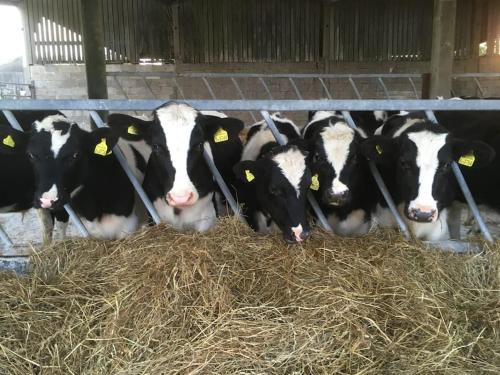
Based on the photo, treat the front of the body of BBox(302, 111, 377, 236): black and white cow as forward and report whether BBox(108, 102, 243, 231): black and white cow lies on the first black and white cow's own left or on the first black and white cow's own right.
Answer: on the first black and white cow's own right

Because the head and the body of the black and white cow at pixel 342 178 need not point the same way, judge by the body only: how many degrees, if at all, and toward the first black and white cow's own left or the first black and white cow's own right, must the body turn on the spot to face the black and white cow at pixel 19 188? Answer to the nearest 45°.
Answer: approximately 90° to the first black and white cow's own right

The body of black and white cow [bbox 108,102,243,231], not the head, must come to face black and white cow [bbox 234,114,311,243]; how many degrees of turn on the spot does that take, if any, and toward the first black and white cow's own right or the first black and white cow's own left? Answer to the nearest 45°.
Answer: approximately 45° to the first black and white cow's own left

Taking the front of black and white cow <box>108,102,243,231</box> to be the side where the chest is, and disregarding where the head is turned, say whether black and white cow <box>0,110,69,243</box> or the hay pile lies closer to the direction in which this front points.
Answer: the hay pile

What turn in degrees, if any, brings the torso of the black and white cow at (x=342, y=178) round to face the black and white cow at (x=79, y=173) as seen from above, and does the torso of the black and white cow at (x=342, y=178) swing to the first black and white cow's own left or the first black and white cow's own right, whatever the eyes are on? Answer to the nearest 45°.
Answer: approximately 90° to the first black and white cow's own right

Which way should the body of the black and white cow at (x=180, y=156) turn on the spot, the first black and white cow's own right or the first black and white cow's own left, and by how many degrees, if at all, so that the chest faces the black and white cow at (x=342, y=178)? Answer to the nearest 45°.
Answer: approximately 90° to the first black and white cow's own left

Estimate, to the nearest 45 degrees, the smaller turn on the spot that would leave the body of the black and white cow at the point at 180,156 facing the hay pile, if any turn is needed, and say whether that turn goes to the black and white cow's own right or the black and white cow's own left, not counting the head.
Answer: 0° — it already faces it

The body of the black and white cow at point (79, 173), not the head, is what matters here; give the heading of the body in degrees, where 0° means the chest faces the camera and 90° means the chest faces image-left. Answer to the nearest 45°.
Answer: approximately 45°
